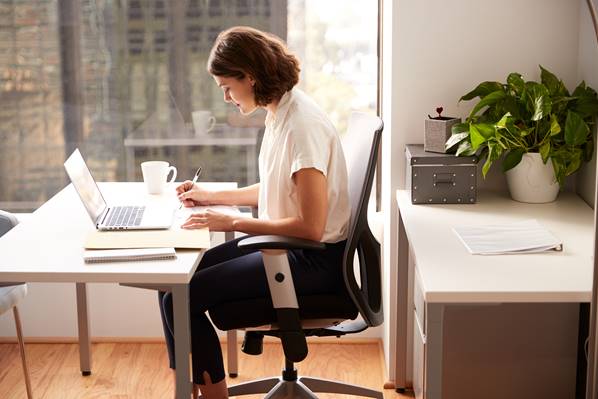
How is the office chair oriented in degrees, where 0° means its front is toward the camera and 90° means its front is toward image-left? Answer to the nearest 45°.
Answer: approximately 90°

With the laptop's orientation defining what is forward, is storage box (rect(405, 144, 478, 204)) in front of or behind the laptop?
in front

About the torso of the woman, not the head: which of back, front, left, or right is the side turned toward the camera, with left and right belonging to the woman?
left

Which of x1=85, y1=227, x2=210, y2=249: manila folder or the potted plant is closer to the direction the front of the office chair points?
the manila folder

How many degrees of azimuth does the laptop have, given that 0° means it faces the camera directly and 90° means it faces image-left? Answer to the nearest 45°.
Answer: approximately 270°

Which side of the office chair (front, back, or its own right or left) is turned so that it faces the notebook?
front

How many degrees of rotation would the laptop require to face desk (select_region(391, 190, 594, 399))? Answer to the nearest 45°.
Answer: approximately 45° to its right

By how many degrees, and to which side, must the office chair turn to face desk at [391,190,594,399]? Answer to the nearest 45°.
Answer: approximately 135° to its left

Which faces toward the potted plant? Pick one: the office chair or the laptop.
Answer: the laptop

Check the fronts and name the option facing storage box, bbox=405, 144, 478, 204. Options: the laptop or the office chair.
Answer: the laptop

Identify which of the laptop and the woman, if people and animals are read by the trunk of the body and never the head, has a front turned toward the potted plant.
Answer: the laptop

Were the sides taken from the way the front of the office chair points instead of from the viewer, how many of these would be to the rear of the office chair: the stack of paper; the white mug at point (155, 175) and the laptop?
1

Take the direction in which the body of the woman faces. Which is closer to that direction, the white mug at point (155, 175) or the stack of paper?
the white mug

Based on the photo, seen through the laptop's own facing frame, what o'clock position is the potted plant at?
The potted plant is roughly at 12 o'clock from the laptop.

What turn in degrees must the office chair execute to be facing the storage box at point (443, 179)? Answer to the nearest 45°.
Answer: approximately 135° to its right

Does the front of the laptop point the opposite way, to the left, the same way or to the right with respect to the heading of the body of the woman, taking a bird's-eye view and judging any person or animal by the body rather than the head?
the opposite way

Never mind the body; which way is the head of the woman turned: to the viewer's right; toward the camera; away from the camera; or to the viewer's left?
to the viewer's left
